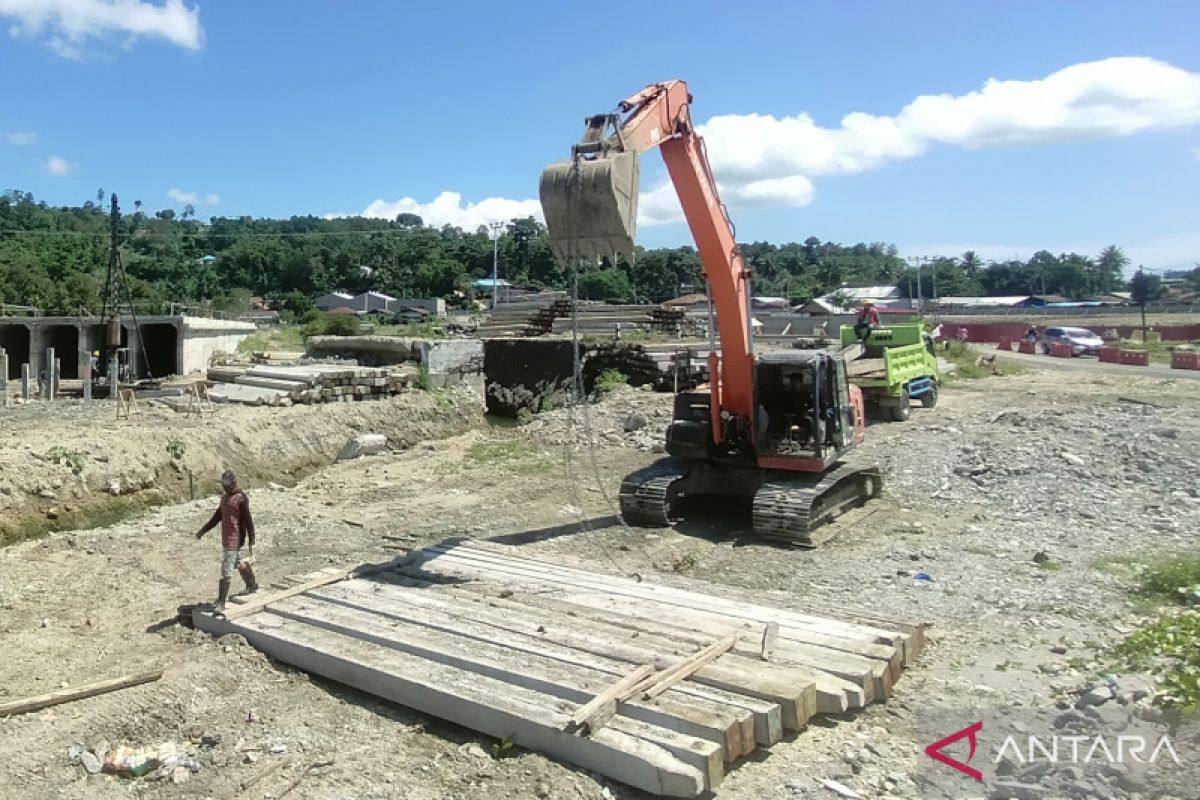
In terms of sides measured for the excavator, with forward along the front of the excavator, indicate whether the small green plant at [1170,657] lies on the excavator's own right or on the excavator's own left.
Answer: on the excavator's own left

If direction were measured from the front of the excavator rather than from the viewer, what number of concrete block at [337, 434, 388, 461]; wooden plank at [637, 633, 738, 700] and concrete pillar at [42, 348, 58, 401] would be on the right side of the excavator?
2

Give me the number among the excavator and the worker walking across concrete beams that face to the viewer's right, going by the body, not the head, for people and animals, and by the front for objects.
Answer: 0

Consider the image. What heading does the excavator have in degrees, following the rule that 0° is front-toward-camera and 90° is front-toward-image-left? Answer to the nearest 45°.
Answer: approximately 45°

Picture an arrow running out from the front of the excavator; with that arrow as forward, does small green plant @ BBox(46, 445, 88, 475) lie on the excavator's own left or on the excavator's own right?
on the excavator's own right

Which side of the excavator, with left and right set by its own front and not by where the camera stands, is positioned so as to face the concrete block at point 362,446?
right

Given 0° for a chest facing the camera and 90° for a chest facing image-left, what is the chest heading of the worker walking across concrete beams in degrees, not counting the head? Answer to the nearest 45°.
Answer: approximately 45°

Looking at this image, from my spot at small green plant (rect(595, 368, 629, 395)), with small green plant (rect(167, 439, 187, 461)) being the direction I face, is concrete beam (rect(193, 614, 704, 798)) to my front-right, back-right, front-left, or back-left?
front-left

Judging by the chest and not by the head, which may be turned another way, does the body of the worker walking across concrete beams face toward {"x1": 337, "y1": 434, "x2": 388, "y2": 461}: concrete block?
no

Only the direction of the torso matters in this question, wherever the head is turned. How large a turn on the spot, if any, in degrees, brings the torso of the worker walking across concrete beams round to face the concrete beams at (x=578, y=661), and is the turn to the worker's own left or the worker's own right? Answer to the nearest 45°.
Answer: approximately 90° to the worker's own left
